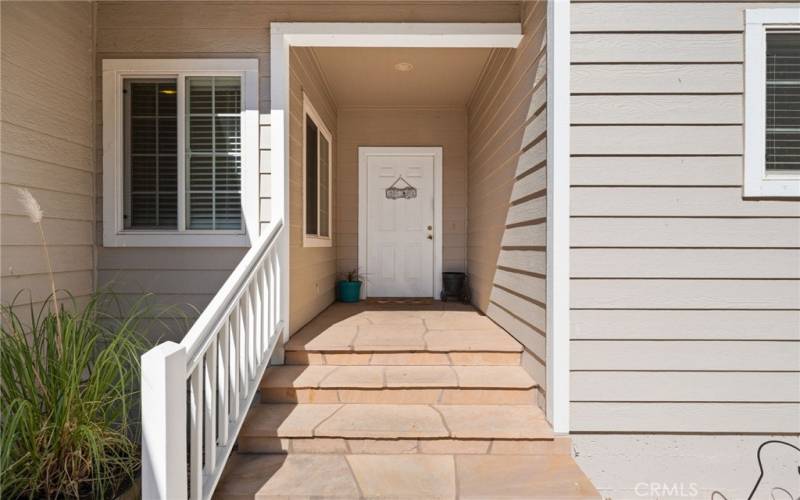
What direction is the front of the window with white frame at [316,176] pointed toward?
to the viewer's right

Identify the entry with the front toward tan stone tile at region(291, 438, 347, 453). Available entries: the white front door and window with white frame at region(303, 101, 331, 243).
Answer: the white front door

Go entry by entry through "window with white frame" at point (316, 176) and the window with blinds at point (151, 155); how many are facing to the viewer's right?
1

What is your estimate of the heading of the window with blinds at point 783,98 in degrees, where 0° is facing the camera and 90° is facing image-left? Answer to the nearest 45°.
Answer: approximately 0°

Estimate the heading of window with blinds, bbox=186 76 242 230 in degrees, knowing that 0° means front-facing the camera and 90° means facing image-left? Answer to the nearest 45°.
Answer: approximately 0°

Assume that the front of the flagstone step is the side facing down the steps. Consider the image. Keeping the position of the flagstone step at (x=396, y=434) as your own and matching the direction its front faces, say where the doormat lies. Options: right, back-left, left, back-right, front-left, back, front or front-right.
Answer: back

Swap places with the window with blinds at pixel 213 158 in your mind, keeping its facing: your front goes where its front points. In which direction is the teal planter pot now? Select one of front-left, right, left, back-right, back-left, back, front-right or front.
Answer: back-left
